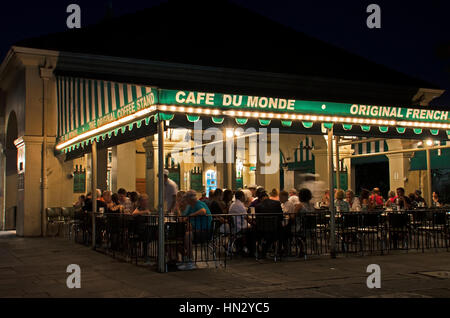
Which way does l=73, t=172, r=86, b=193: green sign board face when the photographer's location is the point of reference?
facing the viewer

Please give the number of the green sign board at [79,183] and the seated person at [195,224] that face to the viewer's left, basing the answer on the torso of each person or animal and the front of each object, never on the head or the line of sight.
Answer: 1

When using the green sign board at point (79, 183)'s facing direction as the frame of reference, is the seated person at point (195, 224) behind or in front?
in front

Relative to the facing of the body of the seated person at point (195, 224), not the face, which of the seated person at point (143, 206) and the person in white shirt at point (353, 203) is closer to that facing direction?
the seated person

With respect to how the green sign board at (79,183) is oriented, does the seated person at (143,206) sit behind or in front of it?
in front

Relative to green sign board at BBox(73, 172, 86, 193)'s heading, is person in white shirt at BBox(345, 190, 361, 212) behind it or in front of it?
in front
